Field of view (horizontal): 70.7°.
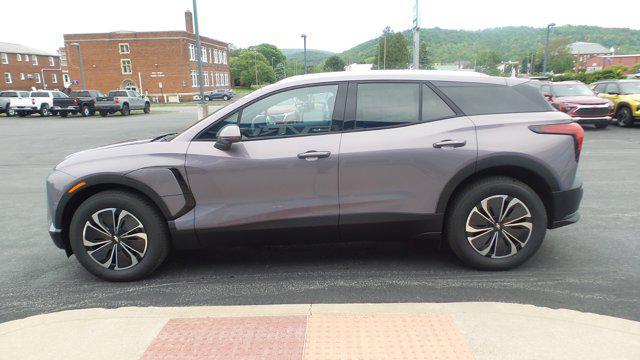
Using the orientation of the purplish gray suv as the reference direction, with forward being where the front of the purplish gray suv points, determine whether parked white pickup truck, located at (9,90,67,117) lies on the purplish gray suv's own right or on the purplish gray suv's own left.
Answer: on the purplish gray suv's own right

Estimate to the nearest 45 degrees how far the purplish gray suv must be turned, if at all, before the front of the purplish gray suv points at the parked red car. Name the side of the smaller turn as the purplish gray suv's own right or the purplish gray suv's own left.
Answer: approximately 135° to the purplish gray suv's own right

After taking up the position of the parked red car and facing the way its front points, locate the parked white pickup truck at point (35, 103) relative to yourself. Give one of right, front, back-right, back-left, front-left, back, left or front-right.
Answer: back-right

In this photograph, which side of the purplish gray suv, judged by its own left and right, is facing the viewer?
left

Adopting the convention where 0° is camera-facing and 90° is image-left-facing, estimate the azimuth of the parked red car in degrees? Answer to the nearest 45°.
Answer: approximately 315°

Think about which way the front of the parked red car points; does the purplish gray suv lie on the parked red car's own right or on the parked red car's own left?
on the parked red car's own right

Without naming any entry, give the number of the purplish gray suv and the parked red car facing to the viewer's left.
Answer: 1
